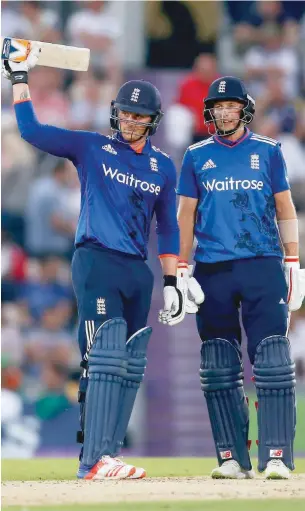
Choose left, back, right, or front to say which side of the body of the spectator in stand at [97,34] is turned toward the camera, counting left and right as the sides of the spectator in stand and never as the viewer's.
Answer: front

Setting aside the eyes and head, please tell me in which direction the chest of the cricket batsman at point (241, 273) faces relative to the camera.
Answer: toward the camera

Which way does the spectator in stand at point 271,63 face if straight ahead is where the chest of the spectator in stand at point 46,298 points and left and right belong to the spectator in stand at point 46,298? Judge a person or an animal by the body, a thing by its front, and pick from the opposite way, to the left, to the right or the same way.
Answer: the same way

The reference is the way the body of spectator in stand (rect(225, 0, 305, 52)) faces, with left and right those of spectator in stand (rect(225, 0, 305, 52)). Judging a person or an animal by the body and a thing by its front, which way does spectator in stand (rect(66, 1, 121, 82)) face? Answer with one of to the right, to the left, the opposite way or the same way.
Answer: the same way

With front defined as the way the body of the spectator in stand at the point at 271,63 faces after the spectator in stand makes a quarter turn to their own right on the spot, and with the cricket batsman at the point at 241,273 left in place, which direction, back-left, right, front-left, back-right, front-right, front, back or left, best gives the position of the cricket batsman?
left

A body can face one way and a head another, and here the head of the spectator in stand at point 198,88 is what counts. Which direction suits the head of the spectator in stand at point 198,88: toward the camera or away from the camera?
toward the camera

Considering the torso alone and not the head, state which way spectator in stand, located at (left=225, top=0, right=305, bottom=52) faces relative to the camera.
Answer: toward the camera

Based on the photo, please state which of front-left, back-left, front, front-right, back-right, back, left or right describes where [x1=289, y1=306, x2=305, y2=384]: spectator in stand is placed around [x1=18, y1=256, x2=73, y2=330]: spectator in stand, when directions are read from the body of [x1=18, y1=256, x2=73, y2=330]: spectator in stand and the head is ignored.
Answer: left

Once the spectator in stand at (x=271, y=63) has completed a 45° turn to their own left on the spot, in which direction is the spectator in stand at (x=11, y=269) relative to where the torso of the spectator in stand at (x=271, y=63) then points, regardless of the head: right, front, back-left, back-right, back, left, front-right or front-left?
right

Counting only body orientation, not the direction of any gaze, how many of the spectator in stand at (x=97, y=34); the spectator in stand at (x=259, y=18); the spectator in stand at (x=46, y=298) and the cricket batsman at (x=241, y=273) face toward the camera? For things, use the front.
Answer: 4

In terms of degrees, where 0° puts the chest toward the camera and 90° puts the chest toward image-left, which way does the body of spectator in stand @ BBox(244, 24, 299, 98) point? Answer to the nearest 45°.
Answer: approximately 0°

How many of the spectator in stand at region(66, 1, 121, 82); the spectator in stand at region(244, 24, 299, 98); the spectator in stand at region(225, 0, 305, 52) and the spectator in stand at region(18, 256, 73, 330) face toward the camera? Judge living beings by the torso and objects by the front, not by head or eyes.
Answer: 4
